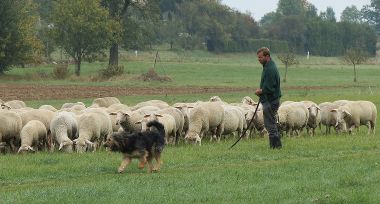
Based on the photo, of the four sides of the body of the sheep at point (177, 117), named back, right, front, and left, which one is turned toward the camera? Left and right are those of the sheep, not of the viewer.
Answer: left

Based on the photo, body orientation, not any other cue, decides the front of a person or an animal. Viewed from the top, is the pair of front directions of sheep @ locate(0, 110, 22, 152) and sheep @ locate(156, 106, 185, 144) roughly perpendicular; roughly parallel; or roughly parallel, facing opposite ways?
roughly parallel

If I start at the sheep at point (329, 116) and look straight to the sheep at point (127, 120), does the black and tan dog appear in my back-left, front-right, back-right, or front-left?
front-left

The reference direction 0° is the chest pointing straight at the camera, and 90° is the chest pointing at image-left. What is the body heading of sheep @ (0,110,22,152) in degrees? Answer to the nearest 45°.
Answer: approximately 90°

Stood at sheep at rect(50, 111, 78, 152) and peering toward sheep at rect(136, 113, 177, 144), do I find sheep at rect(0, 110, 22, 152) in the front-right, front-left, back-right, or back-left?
back-left

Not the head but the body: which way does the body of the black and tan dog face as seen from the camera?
to the viewer's left

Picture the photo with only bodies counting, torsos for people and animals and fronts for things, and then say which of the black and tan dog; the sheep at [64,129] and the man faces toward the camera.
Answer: the sheep

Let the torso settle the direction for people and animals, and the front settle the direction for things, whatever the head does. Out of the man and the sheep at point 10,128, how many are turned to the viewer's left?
2

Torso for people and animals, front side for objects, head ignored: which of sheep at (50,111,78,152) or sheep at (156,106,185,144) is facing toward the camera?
sheep at (50,111,78,152)

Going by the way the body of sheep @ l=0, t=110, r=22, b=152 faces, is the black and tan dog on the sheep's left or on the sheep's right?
on the sheep's left

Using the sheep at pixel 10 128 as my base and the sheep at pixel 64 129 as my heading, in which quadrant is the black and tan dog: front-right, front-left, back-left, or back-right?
front-right

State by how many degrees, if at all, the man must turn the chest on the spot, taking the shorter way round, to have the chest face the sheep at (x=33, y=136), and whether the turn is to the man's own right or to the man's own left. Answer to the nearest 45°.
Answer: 0° — they already face it

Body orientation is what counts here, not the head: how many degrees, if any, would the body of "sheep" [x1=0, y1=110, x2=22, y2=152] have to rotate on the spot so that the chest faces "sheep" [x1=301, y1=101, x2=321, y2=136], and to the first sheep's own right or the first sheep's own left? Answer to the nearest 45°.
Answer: approximately 180°
